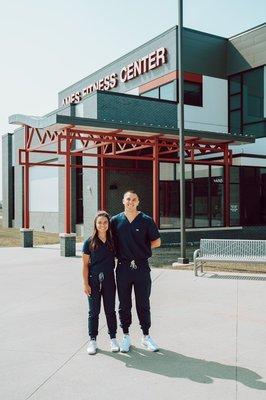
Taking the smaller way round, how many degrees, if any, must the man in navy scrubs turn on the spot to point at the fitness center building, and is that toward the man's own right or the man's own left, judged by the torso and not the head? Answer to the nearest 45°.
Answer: approximately 180°

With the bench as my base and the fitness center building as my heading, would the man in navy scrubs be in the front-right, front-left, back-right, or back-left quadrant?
back-left

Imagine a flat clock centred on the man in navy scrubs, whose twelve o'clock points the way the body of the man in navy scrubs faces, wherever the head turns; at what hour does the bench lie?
The bench is roughly at 7 o'clock from the man in navy scrubs.

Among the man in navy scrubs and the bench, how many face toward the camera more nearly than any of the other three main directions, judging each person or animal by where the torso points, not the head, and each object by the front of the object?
2

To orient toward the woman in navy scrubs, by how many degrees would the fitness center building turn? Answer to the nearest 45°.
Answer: approximately 45° to its left

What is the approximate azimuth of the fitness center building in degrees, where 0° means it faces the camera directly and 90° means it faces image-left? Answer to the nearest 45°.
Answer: approximately 45°

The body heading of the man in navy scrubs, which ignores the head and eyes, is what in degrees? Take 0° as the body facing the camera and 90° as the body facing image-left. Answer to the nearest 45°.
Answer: approximately 0°

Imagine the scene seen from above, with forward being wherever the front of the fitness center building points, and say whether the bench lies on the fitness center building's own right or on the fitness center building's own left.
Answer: on the fitness center building's own left

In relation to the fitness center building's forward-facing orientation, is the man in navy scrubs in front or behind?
in front
